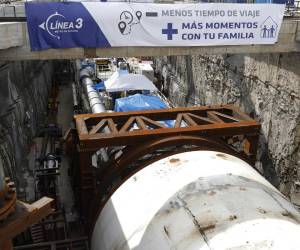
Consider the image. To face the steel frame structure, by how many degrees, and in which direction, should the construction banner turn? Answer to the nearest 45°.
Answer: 0° — it already faces it

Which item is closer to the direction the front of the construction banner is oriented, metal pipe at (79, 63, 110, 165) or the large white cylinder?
the large white cylinder

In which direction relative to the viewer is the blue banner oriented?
toward the camera

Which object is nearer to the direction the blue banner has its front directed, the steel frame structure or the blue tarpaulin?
the steel frame structure

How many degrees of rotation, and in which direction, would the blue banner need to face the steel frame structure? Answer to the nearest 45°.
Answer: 0° — it already faces it

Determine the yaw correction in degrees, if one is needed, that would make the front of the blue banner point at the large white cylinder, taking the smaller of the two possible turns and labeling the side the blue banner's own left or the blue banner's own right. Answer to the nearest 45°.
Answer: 0° — it already faces it

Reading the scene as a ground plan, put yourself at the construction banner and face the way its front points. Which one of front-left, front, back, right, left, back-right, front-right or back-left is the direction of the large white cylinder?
front
